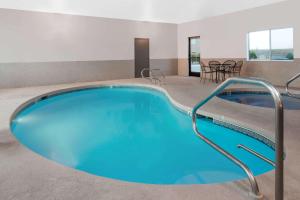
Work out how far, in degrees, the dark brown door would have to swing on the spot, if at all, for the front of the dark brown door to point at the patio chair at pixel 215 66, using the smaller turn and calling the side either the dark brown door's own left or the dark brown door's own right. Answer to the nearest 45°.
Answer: approximately 45° to the dark brown door's own left

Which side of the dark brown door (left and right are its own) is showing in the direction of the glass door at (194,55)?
left

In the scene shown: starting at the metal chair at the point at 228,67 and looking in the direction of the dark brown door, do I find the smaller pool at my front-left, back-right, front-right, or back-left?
back-left

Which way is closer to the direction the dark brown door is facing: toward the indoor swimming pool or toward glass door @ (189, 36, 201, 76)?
the indoor swimming pool

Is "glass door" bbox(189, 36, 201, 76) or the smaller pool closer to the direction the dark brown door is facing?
the smaller pool

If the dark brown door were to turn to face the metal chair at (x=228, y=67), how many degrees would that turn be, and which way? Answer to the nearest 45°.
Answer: approximately 45° to its left

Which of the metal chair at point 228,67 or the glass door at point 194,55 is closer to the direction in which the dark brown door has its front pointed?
the metal chair

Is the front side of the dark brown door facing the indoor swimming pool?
yes

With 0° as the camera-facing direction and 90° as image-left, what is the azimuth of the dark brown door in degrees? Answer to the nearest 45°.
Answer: approximately 0°
